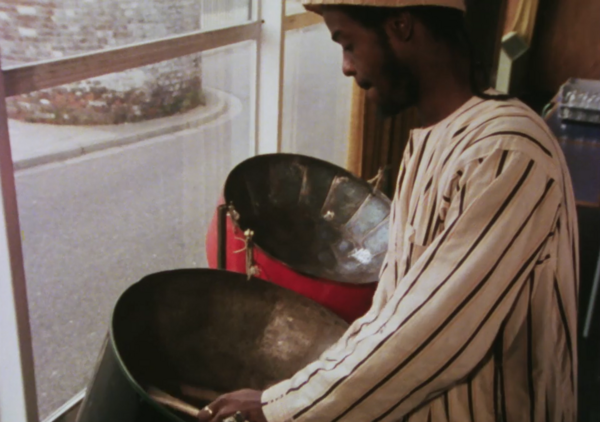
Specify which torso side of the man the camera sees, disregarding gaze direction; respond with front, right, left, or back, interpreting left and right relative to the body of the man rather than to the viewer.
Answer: left

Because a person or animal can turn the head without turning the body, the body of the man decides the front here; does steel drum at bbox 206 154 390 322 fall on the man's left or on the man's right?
on the man's right

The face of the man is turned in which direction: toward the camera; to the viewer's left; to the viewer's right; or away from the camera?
to the viewer's left

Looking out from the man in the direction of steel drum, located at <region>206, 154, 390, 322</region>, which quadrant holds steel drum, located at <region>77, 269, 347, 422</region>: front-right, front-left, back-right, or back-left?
front-left
